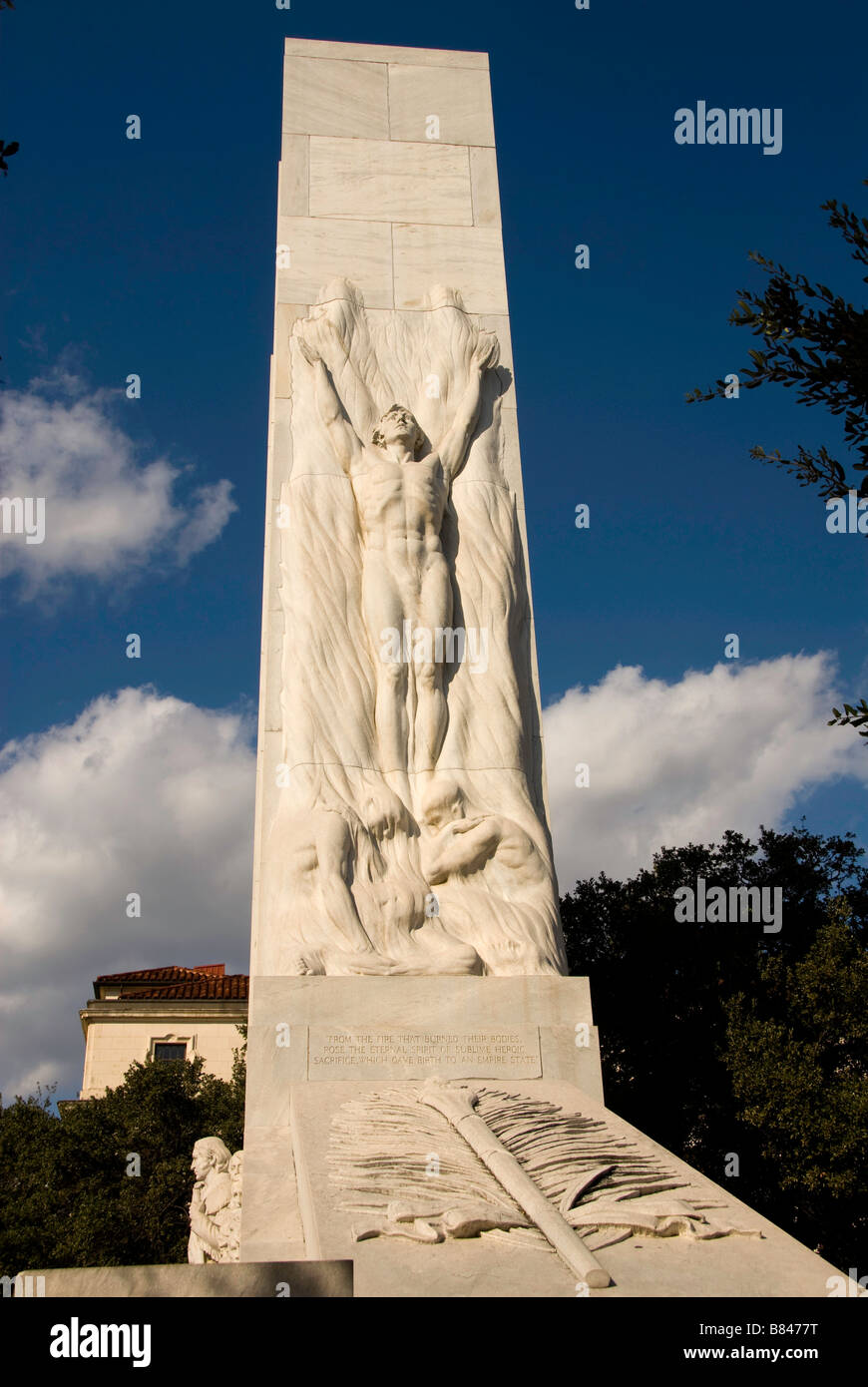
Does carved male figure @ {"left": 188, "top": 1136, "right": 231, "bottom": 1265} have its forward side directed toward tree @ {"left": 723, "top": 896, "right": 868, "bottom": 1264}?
no

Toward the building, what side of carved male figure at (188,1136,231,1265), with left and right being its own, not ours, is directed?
right

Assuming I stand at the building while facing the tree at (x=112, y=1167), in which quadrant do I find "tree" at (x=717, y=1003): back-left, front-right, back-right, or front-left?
front-left

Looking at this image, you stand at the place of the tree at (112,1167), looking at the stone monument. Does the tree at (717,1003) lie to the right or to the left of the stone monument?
left

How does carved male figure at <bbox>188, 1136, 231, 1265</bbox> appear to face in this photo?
to the viewer's left

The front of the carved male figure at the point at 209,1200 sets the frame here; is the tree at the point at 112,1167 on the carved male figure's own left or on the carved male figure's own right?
on the carved male figure's own right

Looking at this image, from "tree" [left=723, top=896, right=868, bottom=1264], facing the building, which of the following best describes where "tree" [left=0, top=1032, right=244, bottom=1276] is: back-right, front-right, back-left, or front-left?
front-left

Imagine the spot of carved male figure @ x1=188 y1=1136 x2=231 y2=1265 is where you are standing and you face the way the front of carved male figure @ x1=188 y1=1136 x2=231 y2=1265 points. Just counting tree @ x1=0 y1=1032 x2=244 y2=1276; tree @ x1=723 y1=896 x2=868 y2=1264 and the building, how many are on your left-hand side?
0

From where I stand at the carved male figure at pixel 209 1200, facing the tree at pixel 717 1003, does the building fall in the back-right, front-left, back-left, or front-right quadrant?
front-left

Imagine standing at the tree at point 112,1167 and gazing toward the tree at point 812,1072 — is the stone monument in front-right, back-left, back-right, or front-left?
front-right

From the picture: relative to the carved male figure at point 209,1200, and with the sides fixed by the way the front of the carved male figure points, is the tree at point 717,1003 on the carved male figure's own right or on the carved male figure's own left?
on the carved male figure's own right

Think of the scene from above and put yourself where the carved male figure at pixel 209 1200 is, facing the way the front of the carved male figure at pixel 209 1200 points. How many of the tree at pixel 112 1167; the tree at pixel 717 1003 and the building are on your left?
0
